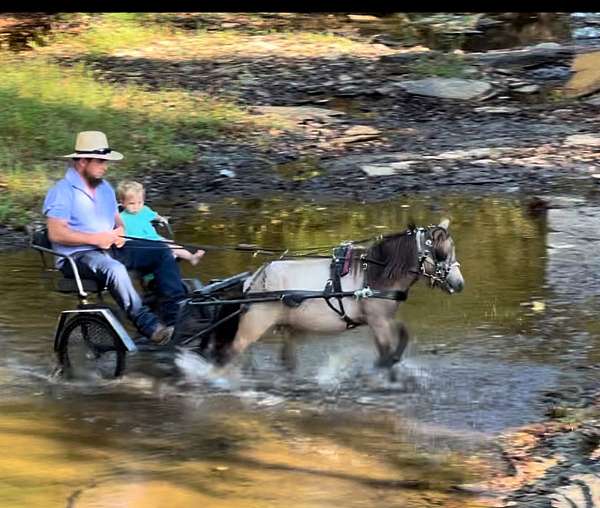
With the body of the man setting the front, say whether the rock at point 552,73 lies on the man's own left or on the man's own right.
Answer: on the man's own left

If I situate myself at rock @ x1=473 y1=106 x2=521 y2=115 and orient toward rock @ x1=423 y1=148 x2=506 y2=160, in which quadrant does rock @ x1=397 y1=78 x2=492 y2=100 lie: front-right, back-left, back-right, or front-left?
back-right

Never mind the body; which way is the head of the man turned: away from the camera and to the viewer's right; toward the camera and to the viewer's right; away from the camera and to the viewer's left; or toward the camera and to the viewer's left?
toward the camera and to the viewer's right

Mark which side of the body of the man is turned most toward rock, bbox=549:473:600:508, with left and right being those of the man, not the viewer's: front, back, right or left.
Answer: front

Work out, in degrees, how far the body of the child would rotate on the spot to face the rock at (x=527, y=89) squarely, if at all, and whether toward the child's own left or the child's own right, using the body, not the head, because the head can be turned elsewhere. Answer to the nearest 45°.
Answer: approximately 90° to the child's own left

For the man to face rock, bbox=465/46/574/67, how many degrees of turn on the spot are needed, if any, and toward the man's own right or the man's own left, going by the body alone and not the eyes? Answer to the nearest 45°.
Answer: approximately 90° to the man's own left

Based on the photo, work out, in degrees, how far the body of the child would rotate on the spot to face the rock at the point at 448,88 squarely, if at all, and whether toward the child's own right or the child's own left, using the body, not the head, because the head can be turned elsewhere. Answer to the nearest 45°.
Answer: approximately 90° to the child's own left

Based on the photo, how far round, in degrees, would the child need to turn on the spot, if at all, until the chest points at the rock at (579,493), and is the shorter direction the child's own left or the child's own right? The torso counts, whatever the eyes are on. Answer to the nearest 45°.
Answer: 0° — they already face it

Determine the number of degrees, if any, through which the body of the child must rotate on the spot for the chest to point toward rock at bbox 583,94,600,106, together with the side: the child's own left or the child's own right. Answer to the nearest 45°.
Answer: approximately 90° to the child's own left

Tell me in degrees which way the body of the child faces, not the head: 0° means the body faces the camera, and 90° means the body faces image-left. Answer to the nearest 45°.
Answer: approximately 315°

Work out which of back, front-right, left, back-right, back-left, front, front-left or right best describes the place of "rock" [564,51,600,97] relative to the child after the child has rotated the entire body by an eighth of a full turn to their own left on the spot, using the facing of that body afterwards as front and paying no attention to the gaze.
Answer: front-left

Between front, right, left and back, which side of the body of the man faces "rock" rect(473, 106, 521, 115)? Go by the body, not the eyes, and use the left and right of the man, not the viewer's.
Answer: left

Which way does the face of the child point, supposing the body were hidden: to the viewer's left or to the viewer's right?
to the viewer's right

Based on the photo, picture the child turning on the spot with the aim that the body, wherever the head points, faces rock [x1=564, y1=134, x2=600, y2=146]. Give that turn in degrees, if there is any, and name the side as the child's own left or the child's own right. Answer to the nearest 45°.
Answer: approximately 90° to the child's own left

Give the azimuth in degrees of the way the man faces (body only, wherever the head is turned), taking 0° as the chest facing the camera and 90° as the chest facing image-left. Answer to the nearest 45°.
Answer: approximately 315°
